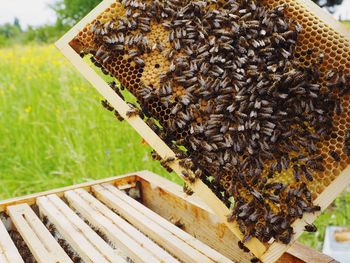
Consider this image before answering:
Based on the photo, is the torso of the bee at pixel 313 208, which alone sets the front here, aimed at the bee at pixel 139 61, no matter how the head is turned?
no
